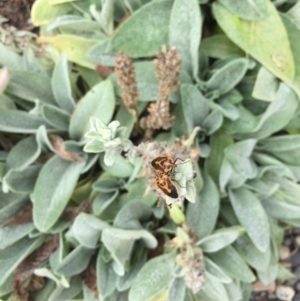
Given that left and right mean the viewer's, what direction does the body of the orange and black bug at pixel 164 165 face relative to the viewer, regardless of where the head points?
facing to the right of the viewer

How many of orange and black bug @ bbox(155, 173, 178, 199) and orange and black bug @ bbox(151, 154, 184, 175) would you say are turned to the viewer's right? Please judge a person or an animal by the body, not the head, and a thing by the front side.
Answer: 1
